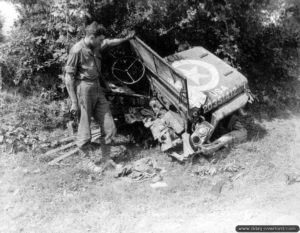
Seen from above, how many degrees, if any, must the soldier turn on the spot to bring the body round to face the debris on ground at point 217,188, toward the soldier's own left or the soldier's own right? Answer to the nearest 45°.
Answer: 0° — they already face it

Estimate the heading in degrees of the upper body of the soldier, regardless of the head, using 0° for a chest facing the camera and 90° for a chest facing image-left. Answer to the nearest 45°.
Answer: approximately 315°

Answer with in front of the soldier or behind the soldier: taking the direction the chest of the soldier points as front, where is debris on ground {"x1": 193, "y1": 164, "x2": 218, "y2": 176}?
in front

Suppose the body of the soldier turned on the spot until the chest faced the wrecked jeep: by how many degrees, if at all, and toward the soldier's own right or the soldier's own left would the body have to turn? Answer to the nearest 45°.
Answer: approximately 45° to the soldier's own left
